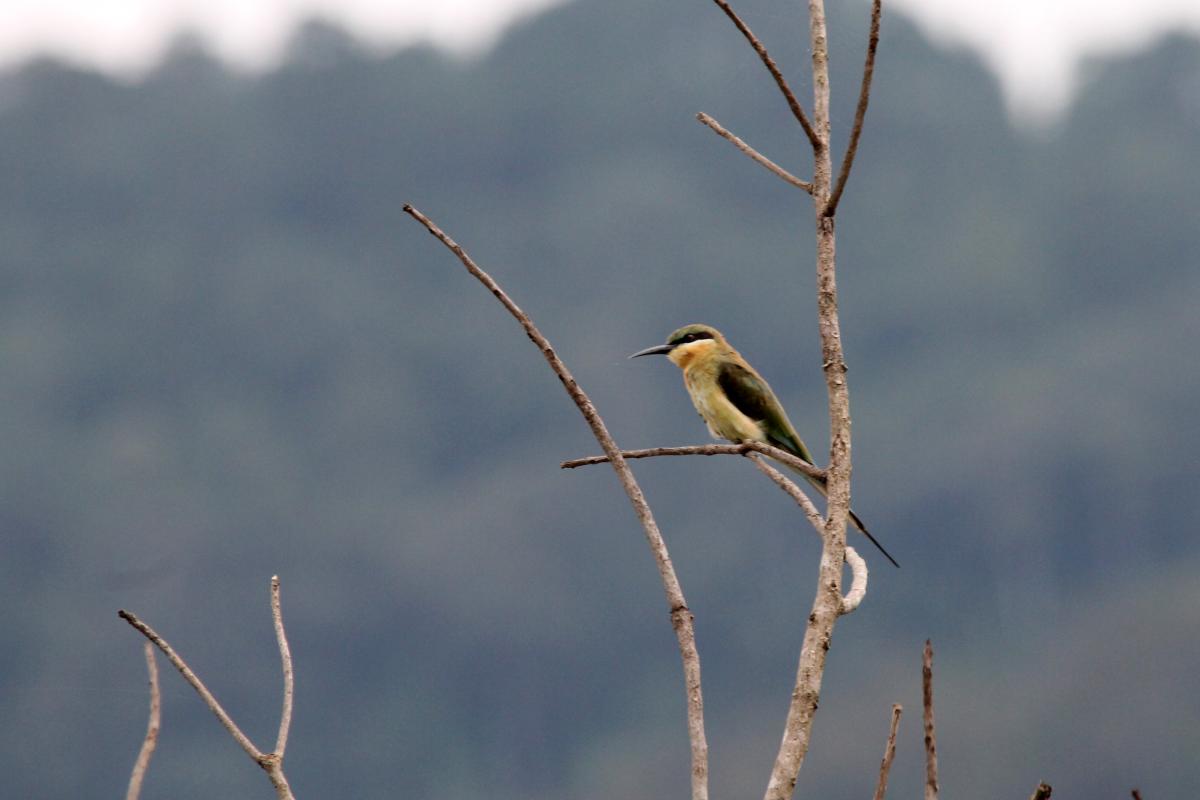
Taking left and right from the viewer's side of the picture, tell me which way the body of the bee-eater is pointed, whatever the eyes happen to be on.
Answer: facing to the left of the viewer

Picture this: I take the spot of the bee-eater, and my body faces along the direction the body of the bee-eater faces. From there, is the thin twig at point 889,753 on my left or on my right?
on my left

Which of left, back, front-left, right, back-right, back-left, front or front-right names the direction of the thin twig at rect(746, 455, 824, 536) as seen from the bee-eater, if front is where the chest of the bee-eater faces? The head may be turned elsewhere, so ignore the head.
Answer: back

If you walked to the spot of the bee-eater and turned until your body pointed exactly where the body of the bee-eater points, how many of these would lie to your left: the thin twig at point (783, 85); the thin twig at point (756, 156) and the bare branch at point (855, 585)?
3

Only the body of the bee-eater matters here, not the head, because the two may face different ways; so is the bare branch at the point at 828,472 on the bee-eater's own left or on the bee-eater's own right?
on the bee-eater's own left

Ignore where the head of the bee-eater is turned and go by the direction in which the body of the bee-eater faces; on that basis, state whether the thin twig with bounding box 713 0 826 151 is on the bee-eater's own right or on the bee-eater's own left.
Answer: on the bee-eater's own left

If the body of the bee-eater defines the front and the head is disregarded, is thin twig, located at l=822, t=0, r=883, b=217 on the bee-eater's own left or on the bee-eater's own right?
on the bee-eater's own left

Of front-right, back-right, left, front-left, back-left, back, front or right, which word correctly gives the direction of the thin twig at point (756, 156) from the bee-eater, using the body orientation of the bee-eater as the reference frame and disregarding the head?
left

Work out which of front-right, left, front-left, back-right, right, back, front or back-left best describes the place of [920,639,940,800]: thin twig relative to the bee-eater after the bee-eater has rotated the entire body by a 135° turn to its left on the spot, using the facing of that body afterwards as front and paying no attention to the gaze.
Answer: front-left
